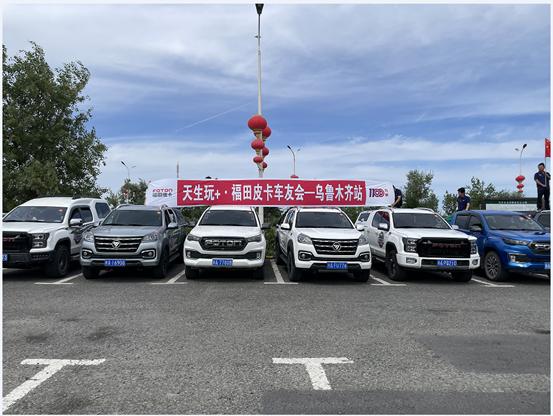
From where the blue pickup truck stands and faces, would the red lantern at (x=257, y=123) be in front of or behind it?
behind

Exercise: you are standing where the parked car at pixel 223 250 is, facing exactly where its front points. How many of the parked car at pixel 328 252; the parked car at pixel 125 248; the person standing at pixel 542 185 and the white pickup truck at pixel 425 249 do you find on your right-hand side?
1

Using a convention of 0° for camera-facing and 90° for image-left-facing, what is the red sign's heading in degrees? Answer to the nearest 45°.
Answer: approximately 0°

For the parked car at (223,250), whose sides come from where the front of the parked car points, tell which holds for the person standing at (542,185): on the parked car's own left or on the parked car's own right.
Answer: on the parked car's own left

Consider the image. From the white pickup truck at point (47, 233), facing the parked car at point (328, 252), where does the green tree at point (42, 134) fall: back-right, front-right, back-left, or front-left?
back-left

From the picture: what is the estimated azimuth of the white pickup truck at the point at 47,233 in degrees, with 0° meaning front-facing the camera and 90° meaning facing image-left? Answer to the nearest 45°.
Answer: approximately 45°

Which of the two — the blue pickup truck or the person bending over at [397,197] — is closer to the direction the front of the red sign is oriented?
the blue pickup truck

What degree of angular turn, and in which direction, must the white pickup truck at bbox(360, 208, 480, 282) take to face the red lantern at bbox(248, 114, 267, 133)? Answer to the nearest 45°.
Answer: approximately 180°

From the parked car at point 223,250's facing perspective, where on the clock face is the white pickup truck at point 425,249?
The white pickup truck is roughly at 9 o'clock from the parked car.

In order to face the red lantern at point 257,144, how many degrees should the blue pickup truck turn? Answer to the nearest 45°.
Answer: approximately 135° to its right

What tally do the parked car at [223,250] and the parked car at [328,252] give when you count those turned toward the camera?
2

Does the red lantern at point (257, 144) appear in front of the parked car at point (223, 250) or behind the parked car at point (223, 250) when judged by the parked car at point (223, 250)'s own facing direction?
behind

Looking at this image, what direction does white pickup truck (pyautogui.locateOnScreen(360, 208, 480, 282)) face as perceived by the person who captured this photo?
facing the viewer and to the right of the viewer
